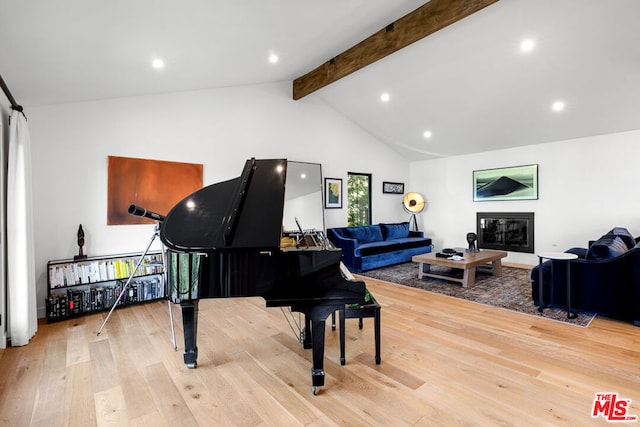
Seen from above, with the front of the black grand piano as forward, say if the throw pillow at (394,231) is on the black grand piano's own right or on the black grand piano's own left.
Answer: on the black grand piano's own left

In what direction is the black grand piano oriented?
to the viewer's right

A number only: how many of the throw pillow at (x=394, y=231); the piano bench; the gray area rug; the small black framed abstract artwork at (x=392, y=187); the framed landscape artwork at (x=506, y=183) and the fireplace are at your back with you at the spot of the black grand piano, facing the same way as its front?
0

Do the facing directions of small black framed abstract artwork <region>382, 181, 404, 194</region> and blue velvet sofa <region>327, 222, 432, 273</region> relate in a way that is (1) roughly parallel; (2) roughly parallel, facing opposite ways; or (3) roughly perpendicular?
roughly parallel

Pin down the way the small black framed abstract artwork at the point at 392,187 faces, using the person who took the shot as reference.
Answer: facing the viewer and to the right of the viewer

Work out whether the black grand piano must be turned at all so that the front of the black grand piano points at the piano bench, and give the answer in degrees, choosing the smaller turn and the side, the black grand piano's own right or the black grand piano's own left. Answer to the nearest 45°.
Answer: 0° — it already faces it

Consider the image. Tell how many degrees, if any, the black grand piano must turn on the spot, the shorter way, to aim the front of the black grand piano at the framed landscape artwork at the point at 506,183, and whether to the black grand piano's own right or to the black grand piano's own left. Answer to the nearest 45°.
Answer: approximately 45° to the black grand piano's own left

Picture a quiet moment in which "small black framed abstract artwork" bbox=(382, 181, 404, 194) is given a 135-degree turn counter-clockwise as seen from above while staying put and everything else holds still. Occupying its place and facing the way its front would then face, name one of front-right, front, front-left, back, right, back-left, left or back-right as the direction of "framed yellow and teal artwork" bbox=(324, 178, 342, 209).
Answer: back-left

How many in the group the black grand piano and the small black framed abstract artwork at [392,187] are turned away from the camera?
0

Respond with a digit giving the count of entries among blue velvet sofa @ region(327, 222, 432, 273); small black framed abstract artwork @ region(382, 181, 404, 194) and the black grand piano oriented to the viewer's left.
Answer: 0

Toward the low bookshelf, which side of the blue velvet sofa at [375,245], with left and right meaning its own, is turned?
right

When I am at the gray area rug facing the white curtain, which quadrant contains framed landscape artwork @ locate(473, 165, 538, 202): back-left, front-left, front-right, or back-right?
back-right

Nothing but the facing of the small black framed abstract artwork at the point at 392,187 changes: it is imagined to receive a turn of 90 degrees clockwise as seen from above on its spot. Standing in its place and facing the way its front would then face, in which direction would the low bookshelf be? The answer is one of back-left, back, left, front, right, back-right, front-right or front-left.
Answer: front

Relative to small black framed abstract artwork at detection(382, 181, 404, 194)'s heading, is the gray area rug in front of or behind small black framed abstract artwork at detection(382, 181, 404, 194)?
in front

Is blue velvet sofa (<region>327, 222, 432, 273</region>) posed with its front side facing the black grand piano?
no

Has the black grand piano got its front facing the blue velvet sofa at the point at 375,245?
no

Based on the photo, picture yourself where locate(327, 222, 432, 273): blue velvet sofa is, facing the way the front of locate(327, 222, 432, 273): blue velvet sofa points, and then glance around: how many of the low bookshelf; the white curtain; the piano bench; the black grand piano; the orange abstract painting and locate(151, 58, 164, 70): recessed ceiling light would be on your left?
0

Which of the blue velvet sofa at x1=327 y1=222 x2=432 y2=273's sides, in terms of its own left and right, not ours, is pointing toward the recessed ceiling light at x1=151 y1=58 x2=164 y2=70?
right

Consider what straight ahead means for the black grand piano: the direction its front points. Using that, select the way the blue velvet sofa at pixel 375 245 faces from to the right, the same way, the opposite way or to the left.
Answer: to the right

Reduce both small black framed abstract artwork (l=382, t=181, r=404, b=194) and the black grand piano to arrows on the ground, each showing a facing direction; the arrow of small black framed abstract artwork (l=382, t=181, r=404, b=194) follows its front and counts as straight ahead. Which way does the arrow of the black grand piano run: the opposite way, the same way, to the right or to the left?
to the left
